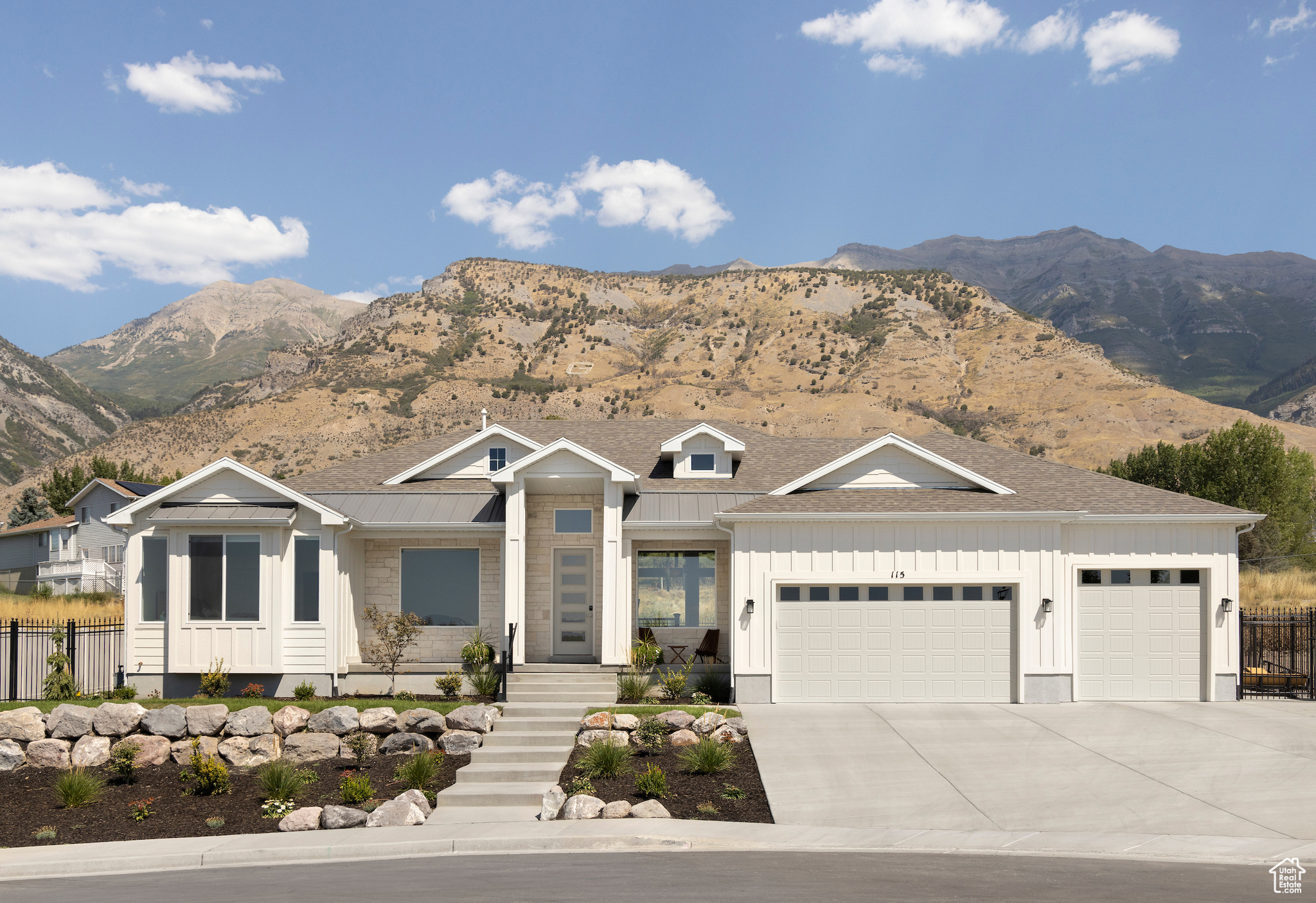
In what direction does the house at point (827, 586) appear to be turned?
toward the camera

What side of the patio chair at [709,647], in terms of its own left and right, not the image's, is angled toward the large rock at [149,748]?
front

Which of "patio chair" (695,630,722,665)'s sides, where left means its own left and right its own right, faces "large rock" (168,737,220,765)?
front

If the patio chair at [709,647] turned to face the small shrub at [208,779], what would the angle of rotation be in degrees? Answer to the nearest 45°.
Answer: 0° — it already faces it
